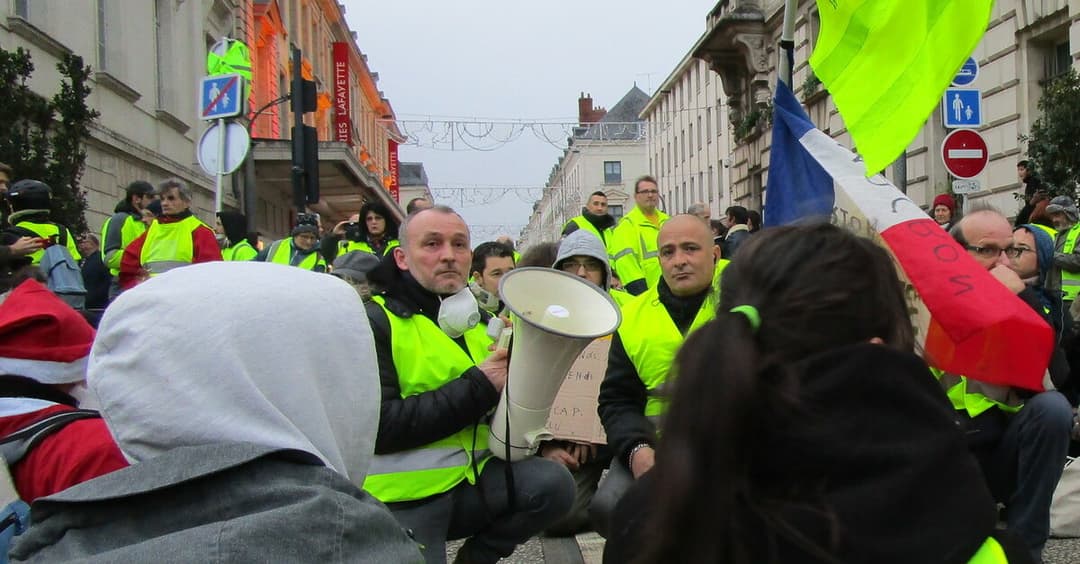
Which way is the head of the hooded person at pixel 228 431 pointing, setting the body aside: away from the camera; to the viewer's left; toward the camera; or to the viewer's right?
away from the camera

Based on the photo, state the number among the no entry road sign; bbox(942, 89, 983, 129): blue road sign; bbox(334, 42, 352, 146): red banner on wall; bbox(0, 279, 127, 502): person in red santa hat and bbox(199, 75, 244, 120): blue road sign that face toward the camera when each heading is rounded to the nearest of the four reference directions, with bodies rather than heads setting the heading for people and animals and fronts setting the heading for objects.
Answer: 4

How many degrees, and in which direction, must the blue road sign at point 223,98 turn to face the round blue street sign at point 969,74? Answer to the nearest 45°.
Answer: approximately 90° to its left

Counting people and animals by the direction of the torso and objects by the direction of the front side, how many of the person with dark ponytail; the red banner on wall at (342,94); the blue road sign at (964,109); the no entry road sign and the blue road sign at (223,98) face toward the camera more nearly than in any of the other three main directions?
4

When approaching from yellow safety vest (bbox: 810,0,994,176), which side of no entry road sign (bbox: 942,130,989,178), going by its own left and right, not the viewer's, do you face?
front

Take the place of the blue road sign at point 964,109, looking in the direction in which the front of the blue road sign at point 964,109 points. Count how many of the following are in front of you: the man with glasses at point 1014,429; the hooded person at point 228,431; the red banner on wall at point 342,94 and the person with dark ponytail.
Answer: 3

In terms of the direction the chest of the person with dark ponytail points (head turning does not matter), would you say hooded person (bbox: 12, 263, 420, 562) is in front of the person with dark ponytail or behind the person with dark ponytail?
behind

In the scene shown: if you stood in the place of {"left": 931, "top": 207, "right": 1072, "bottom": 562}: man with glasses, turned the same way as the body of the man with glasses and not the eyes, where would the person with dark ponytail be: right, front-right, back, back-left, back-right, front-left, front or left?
front-right

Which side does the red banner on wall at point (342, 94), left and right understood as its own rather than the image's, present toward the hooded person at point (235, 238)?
front
